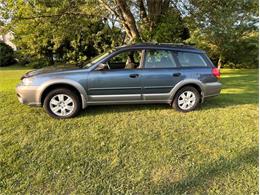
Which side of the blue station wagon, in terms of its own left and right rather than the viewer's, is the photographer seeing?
left

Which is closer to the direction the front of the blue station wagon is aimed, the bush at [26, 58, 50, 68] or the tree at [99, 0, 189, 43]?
the bush

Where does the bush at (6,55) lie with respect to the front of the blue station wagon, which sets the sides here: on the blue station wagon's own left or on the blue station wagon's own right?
on the blue station wagon's own right

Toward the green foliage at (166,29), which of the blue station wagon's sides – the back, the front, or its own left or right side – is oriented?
right

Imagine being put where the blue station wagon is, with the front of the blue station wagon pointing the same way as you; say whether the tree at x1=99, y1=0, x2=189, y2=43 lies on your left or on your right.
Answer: on your right

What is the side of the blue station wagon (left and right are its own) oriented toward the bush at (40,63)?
right
